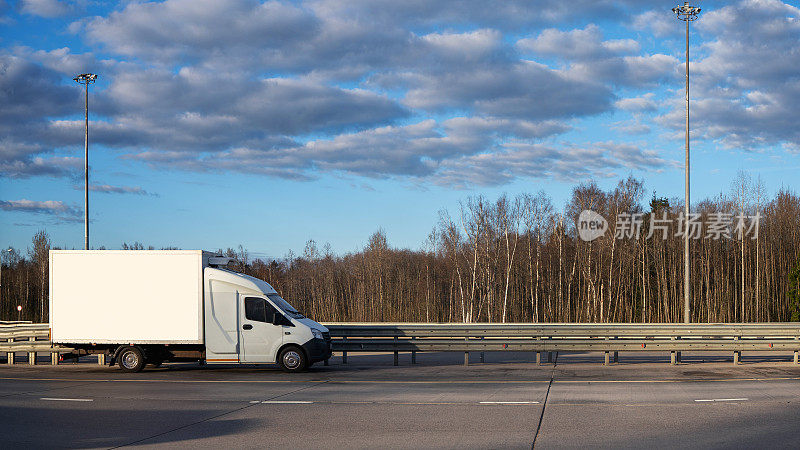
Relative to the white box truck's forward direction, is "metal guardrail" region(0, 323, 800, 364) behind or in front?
in front

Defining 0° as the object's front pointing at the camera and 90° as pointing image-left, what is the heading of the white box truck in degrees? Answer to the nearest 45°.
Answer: approximately 270°

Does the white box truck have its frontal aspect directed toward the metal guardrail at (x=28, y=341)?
no
